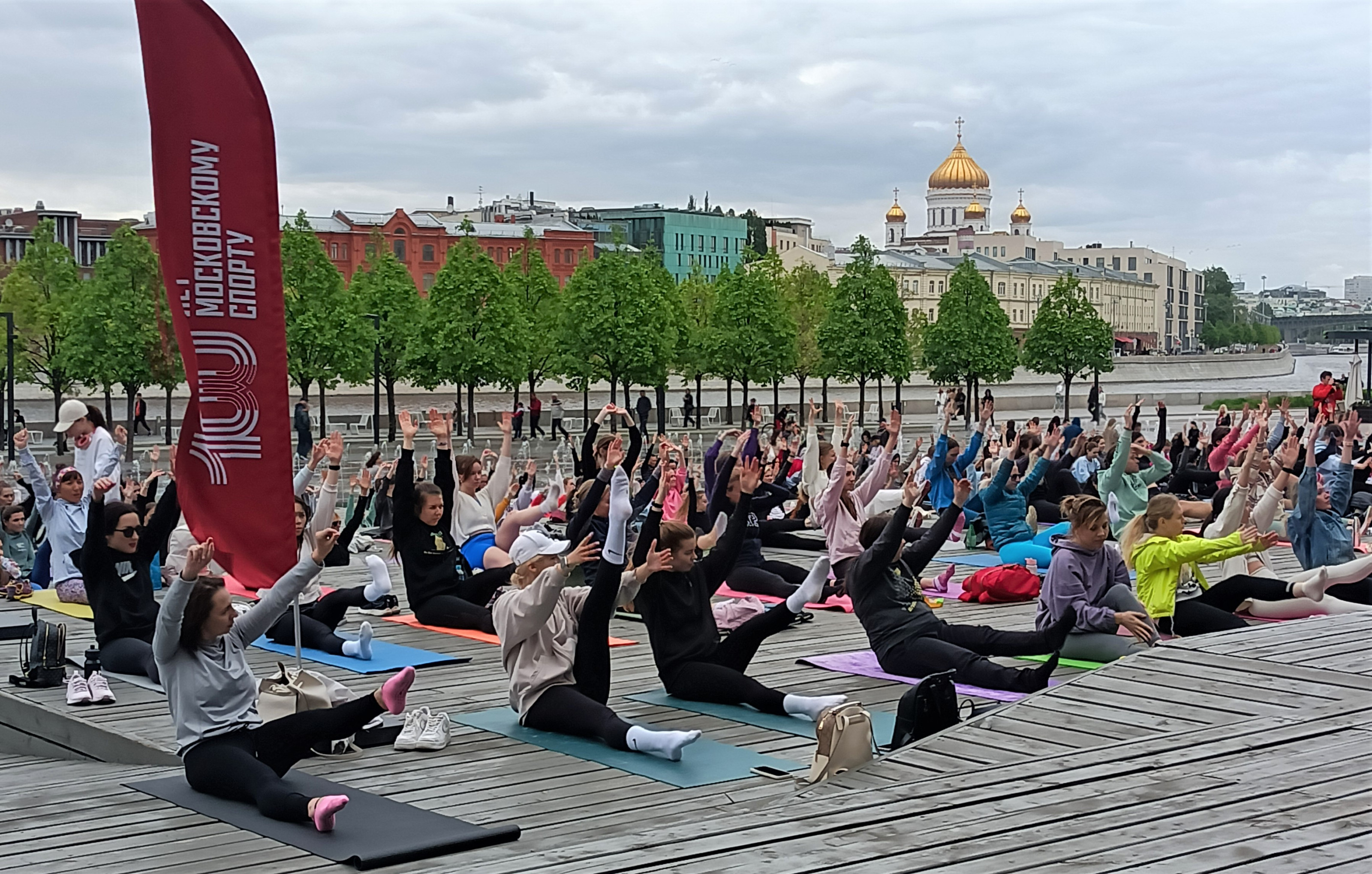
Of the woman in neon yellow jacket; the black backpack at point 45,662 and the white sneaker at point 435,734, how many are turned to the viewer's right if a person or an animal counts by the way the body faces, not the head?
2

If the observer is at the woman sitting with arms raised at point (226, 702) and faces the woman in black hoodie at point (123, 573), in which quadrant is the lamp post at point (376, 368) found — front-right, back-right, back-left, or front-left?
front-right

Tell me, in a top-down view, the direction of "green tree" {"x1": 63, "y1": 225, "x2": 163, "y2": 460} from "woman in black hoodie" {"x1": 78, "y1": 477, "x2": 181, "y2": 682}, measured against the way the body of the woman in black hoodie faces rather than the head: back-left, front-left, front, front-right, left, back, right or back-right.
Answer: back-left

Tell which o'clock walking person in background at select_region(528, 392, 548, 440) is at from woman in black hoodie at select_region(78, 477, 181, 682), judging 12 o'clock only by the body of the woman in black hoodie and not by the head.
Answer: The walking person in background is roughly at 8 o'clock from the woman in black hoodie.

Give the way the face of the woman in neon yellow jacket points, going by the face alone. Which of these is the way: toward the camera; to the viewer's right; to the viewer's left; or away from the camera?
to the viewer's right

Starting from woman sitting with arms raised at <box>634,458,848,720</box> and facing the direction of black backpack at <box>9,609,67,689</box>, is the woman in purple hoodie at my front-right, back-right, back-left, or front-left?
back-right

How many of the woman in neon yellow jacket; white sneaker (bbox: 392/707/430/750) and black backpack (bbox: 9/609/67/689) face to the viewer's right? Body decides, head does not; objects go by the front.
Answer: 2

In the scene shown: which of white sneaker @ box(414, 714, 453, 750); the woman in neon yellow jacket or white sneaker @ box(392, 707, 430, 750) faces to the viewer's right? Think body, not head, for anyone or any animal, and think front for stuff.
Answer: the woman in neon yellow jacket

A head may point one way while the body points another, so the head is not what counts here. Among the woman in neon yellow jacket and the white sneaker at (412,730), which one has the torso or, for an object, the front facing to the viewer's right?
the woman in neon yellow jacket
